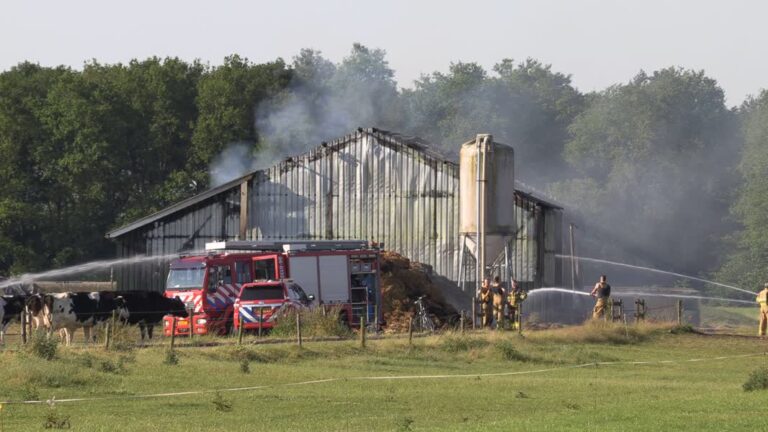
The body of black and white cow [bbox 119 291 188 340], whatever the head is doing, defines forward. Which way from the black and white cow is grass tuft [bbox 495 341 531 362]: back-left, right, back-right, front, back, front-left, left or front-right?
front-right

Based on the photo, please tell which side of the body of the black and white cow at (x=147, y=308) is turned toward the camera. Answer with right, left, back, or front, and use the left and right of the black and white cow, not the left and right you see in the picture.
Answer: right

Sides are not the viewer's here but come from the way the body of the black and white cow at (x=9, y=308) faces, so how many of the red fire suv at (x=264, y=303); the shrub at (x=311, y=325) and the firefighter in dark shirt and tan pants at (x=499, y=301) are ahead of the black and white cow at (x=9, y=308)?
3

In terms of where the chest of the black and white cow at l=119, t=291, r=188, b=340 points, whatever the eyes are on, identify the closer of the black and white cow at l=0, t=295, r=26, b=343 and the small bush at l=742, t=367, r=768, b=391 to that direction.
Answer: the small bush
